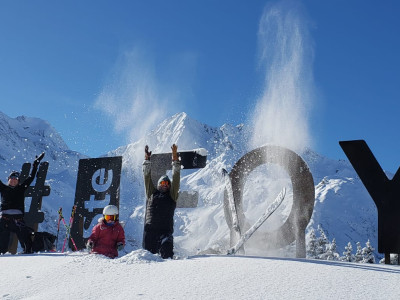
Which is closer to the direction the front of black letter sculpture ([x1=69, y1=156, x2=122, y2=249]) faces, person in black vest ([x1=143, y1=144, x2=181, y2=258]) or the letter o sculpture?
the person in black vest

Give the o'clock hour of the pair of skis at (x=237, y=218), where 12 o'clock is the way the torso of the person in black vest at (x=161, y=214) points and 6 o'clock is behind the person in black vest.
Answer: The pair of skis is roughly at 8 o'clock from the person in black vest.

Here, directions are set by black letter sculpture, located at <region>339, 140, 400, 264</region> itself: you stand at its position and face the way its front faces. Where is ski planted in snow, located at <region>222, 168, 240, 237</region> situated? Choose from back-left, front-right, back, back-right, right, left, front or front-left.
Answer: right

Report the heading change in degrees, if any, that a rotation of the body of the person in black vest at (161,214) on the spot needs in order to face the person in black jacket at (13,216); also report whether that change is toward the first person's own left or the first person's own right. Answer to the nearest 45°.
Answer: approximately 135° to the first person's own right

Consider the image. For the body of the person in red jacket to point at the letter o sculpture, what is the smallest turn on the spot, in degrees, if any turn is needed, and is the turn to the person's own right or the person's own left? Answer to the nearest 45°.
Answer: approximately 135° to the person's own left

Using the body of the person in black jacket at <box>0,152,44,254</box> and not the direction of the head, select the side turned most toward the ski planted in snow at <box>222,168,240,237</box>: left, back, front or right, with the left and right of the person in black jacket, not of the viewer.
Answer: left

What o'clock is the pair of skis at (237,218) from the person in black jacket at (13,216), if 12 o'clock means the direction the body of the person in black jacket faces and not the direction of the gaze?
The pair of skis is roughly at 10 o'clock from the person in black jacket.

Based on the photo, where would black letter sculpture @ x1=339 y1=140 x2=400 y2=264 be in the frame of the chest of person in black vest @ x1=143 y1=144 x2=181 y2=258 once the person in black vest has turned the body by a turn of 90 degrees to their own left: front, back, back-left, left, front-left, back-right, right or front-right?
front

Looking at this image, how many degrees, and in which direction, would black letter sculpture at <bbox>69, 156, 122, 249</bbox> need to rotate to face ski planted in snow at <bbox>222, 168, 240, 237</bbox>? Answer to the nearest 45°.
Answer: approximately 45° to its left

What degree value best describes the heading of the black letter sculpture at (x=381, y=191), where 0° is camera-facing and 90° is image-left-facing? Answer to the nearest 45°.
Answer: approximately 0°

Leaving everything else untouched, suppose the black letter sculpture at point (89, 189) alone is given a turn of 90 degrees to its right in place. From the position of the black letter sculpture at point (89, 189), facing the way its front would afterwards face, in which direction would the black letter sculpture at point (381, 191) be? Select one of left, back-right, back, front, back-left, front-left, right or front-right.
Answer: back-left
